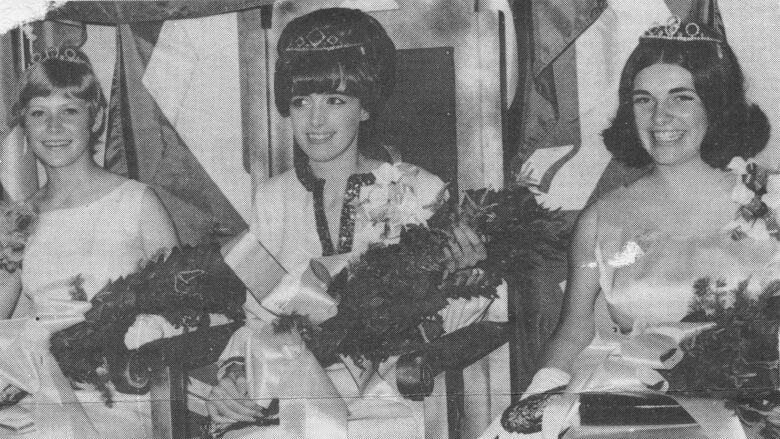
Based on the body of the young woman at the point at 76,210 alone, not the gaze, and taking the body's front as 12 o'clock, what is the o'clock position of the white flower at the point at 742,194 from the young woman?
The white flower is roughly at 8 o'clock from the young woman.

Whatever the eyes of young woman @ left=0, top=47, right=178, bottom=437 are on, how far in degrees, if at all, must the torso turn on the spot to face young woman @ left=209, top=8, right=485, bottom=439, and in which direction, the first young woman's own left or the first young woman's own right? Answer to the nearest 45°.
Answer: approximately 135° to the first young woman's own left

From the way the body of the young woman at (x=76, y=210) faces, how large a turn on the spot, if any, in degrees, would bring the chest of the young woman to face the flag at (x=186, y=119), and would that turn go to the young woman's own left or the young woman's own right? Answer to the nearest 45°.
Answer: approximately 135° to the young woman's own left

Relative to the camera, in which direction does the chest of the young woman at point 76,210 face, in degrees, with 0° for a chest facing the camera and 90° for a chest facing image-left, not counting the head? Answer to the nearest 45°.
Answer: approximately 45°

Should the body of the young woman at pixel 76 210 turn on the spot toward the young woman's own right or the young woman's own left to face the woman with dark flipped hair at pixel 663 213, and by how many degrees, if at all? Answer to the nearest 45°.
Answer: approximately 135° to the young woman's own left

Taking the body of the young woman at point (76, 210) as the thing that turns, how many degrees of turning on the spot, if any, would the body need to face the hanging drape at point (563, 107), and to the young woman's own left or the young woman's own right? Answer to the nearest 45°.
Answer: approximately 135° to the young woman's own left
